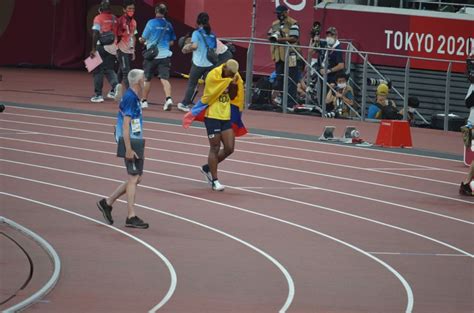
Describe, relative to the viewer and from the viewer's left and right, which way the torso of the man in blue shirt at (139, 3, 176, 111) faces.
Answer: facing away from the viewer

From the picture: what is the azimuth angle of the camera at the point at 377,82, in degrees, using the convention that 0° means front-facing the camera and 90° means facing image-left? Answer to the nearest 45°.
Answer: approximately 90°

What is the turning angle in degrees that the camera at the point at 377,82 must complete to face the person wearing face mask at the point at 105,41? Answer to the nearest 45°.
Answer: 0° — it already faces them

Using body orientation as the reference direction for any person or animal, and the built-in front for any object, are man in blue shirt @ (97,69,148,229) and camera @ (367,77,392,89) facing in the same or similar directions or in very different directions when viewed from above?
very different directions

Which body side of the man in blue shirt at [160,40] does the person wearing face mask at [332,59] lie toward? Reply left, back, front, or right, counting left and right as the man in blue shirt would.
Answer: right
